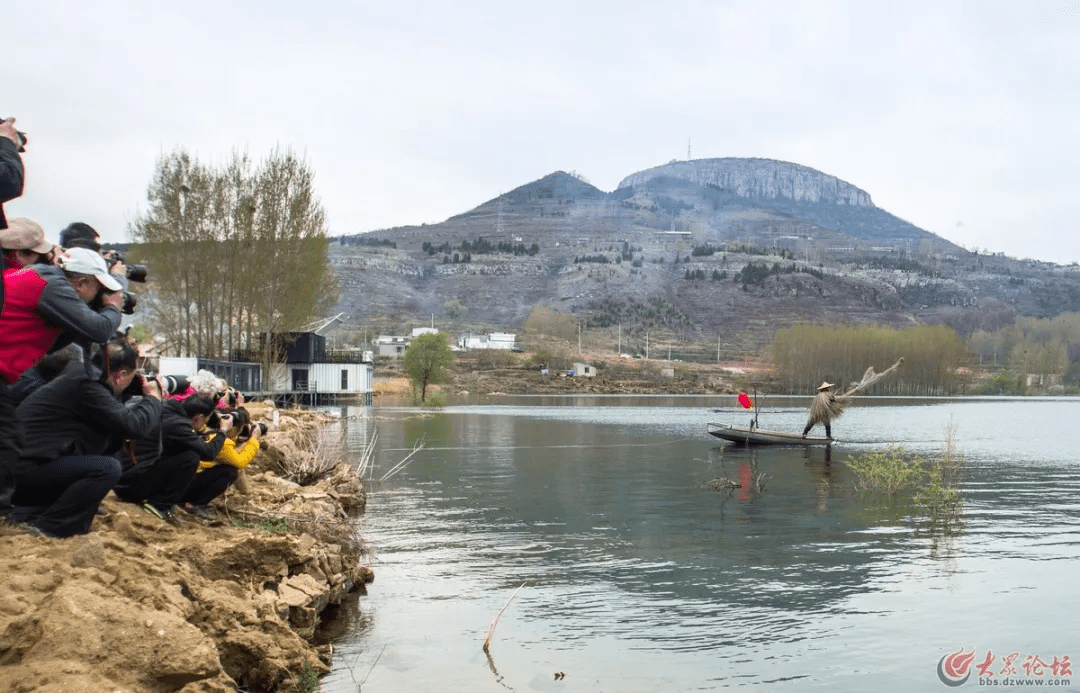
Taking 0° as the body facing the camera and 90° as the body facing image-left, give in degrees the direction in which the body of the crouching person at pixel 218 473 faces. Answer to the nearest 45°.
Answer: approximately 270°

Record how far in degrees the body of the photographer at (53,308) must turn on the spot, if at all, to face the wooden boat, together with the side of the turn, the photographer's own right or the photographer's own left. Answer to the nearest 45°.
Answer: approximately 45° to the photographer's own left

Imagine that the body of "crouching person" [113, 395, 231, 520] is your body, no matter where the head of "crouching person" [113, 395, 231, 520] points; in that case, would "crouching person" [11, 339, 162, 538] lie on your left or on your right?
on your right

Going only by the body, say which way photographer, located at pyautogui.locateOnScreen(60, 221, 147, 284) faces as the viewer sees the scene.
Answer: to the viewer's right

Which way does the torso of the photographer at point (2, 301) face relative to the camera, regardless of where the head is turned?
to the viewer's right

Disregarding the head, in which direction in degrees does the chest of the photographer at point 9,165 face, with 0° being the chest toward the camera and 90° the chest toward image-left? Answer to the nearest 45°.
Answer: approximately 270°

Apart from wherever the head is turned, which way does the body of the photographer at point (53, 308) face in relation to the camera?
to the viewer's right

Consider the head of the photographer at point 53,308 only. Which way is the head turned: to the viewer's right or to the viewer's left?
to the viewer's right

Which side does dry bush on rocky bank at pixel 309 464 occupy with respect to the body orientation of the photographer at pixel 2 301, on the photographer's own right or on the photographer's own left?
on the photographer's own left

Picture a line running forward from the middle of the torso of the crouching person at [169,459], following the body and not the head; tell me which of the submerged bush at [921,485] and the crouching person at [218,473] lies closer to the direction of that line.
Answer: the submerged bush

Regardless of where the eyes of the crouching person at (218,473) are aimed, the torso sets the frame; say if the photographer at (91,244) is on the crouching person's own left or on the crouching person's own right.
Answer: on the crouching person's own right
